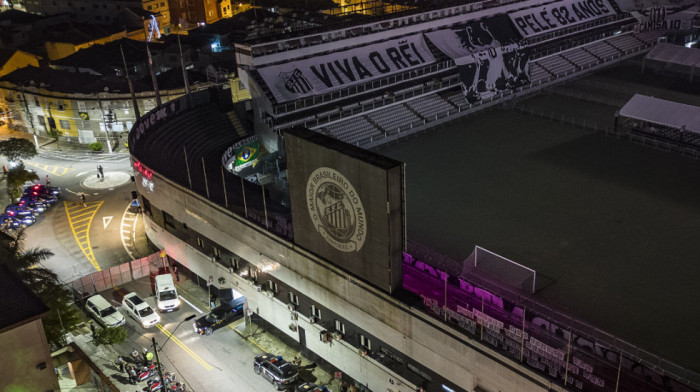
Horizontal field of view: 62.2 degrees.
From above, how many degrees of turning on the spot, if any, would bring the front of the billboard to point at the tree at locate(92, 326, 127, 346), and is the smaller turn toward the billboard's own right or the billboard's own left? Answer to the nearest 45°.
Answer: approximately 45° to the billboard's own right

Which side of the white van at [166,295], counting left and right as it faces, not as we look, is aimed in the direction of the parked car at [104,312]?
right

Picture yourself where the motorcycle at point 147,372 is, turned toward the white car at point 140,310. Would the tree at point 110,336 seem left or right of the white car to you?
left

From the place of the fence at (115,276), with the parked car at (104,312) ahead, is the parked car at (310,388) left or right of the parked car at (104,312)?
left
